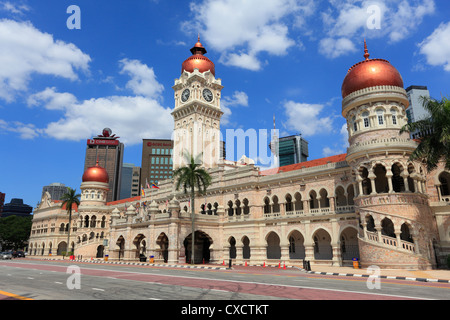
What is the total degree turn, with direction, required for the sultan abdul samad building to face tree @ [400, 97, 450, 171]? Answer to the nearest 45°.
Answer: approximately 45° to its left
